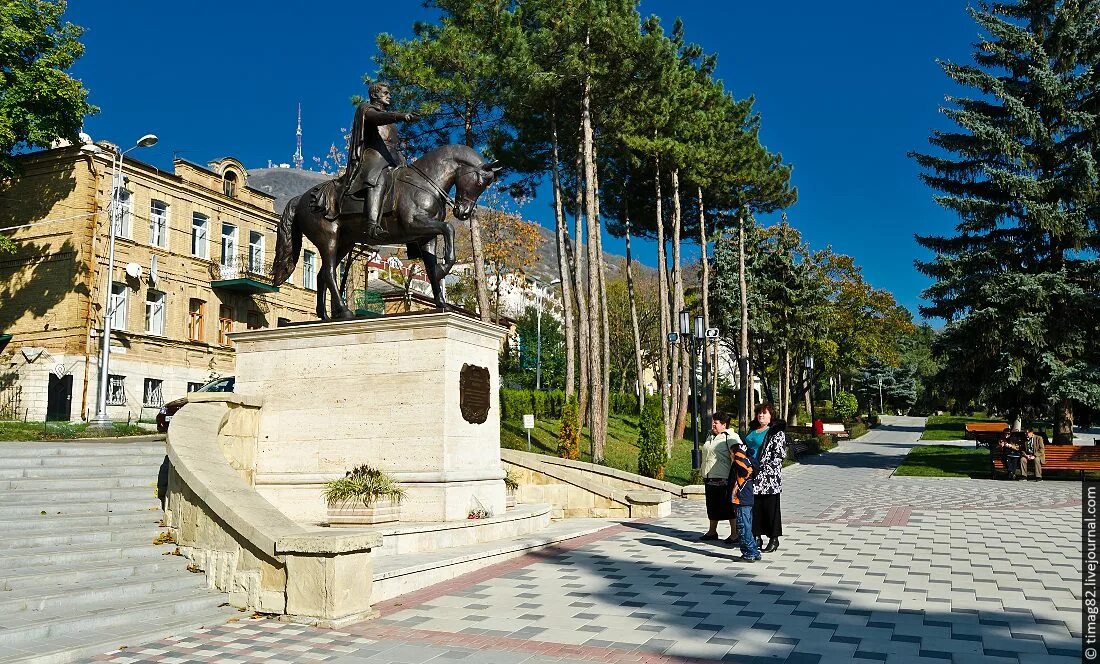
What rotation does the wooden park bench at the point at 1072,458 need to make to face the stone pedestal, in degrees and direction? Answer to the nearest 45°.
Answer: approximately 45° to its right

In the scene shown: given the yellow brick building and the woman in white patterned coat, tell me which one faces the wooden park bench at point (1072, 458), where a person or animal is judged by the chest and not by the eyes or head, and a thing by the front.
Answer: the yellow brick building

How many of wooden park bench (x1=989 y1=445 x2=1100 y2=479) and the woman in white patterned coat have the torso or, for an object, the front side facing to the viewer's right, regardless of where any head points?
0

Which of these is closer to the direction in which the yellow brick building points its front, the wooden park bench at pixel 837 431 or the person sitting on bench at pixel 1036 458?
the person sitting on bench

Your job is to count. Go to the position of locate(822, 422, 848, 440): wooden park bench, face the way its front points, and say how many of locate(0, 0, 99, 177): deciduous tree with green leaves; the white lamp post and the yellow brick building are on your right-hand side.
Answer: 3

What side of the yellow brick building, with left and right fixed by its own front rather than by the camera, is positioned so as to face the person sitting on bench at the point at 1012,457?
front

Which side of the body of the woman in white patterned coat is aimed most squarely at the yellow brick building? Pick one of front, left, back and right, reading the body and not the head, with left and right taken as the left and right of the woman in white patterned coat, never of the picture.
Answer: right

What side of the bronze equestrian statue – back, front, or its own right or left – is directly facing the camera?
right

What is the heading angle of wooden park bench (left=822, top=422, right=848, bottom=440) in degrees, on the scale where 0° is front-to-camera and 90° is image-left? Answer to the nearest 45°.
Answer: approximately 315°

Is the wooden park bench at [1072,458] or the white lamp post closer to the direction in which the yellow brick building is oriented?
the wooden park bench

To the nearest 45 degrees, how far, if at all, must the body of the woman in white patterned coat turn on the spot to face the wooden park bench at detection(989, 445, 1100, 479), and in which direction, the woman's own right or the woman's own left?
approximately 180°

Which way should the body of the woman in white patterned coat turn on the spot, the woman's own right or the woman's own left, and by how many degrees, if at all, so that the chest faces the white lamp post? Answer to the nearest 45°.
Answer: approximately 90° to the woman's own right

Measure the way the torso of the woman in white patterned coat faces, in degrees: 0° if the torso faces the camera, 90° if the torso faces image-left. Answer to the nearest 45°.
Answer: approximately 45°

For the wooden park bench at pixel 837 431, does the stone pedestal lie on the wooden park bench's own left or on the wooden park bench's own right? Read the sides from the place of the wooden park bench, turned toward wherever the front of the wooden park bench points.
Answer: on the wooden park bench's own right

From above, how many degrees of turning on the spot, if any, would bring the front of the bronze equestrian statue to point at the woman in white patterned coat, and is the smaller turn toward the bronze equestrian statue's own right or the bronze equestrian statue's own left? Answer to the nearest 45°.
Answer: approximately 45° to the bronze equestrian statue's own right

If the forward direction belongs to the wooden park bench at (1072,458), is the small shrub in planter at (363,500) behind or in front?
in front
